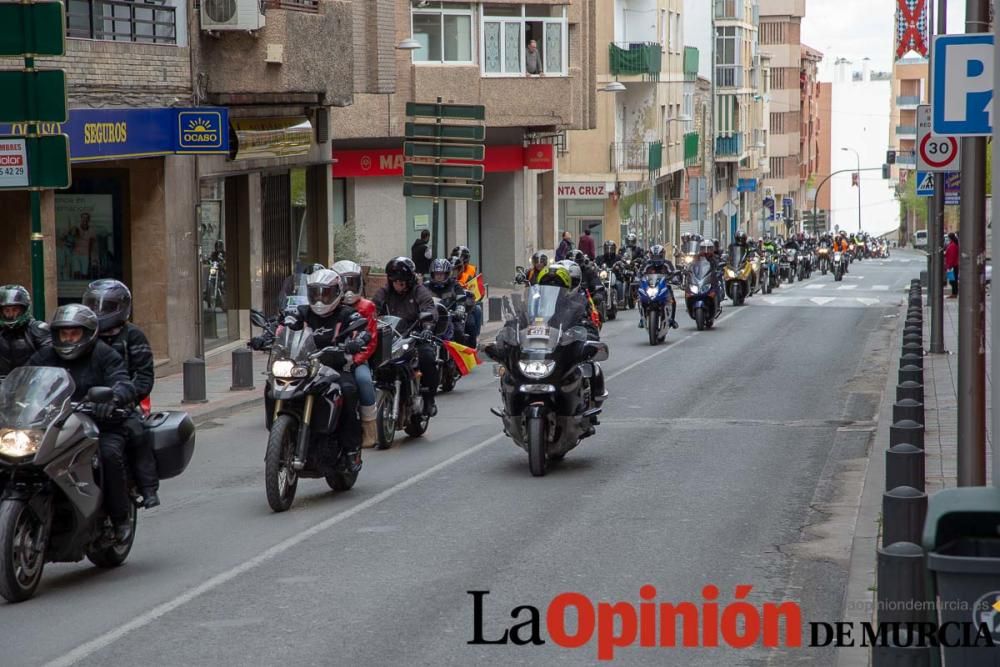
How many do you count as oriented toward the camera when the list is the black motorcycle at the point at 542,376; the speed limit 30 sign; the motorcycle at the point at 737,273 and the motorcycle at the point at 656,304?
4

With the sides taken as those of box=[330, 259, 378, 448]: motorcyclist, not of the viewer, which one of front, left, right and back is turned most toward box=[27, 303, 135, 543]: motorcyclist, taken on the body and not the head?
front

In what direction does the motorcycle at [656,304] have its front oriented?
toward the camera

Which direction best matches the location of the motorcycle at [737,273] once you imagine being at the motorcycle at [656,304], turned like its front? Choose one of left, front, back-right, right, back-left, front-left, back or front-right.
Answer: back

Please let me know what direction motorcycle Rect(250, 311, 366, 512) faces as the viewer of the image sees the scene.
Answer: facing the viewer and to the left of the viewer

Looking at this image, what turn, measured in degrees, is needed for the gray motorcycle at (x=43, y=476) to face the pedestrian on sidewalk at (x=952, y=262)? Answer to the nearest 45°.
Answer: approximately 180°

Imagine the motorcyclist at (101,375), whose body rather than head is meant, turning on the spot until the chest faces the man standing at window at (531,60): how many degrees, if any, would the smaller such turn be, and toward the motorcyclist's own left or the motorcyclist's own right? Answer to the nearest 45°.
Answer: approximately 135° to the motorcyclist's own right

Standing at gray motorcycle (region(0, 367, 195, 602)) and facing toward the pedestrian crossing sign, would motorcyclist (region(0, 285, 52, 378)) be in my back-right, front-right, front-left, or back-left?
front-left

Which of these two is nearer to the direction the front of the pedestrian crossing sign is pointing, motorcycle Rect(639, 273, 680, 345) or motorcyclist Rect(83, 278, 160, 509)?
the motorcyclist

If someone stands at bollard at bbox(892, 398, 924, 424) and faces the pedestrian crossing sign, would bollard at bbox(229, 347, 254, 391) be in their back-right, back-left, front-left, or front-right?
front-left

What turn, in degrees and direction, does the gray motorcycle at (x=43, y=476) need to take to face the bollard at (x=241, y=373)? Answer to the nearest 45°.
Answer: approximately 135° to its right

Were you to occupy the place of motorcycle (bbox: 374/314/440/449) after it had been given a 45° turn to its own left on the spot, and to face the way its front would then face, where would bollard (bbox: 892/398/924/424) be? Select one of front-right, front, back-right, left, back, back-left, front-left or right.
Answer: front-left

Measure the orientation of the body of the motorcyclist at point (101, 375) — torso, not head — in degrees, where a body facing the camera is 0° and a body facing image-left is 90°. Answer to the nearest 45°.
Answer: approximately 45°
